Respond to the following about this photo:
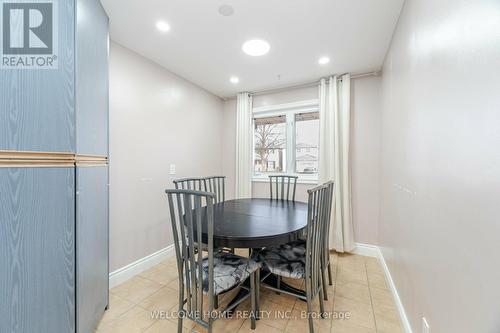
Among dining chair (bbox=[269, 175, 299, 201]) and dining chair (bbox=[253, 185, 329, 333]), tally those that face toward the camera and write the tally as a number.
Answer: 1

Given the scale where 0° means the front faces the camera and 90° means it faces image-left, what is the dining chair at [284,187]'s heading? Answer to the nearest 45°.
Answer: approximately 0°

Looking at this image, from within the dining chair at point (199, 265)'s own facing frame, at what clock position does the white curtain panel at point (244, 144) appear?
The white curtain panel is roughly at 11 o'clock from the dining chair.

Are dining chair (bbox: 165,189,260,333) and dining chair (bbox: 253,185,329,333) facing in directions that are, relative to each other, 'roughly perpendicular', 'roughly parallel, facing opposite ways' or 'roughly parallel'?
roughly perpendicular

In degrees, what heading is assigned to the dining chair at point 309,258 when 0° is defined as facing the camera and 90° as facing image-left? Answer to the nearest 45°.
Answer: approximately 135°

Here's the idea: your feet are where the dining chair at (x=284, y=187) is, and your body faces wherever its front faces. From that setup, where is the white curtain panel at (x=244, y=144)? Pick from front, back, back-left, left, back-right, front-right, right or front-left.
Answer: back-right

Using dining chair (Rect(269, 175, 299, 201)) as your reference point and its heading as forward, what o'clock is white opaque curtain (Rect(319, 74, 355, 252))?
The white opaque curtain is roughly at 9 o'clock from the dining chair.

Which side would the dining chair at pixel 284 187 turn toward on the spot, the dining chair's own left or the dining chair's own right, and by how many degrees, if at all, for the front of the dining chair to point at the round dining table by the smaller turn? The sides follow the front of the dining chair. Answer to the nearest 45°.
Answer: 0° — it already faces it

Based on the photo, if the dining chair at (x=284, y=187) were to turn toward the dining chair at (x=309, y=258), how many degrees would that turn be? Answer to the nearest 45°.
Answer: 0° — it already faces it

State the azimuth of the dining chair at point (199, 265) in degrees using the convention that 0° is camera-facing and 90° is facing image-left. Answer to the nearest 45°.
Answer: approximately 225°
